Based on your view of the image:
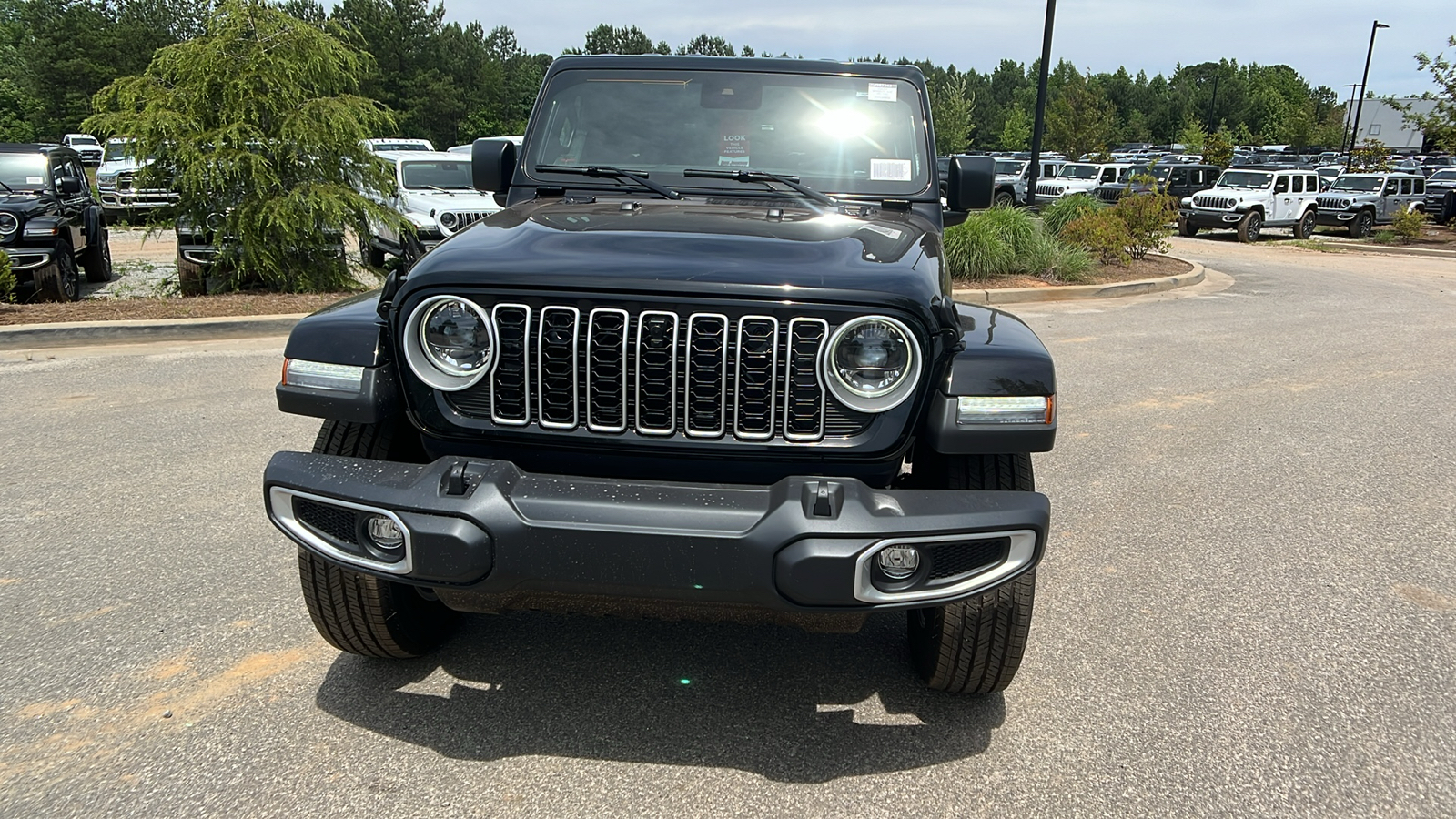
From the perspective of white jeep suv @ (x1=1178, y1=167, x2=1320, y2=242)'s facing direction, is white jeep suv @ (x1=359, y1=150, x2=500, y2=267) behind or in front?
in front

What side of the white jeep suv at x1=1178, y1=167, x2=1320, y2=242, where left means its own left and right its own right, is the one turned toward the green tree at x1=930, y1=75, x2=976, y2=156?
right

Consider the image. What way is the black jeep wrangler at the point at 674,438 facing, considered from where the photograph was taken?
facing the viewer

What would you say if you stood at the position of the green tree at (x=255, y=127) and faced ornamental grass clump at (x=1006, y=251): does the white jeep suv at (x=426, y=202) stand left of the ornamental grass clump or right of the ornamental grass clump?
left

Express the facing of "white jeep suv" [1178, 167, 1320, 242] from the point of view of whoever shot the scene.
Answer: facing the viewer and to the left of the viewer

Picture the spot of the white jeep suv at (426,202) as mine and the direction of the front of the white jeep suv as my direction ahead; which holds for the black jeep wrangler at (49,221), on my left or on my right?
on my right

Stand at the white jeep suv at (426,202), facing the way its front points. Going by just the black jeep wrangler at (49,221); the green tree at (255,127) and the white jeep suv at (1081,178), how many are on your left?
1

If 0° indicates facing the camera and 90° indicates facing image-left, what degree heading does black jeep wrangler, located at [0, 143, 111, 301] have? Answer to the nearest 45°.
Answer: approximately 45°

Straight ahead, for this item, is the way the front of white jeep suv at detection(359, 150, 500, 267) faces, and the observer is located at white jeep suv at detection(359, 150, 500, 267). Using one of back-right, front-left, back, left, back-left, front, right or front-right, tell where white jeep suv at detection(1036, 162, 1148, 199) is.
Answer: left

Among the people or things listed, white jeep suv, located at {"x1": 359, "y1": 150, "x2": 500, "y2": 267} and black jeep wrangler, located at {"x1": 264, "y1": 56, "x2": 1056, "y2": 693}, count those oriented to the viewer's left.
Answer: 0

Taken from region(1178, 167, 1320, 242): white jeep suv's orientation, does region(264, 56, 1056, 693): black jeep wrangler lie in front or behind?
in front

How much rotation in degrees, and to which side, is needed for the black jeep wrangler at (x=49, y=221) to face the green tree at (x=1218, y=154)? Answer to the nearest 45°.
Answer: approximately 135° to its left

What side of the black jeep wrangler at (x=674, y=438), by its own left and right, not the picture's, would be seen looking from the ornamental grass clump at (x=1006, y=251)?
back

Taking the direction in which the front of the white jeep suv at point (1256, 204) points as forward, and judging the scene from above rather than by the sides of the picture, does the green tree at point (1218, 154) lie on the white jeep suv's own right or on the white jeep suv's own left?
on the white jeep suv's own right

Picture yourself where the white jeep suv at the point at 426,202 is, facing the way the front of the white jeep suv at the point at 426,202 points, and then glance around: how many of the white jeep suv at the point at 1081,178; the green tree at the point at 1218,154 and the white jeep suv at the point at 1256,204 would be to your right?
0

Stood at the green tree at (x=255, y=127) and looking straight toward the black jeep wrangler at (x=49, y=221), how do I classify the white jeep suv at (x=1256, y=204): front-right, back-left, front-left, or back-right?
back-right
